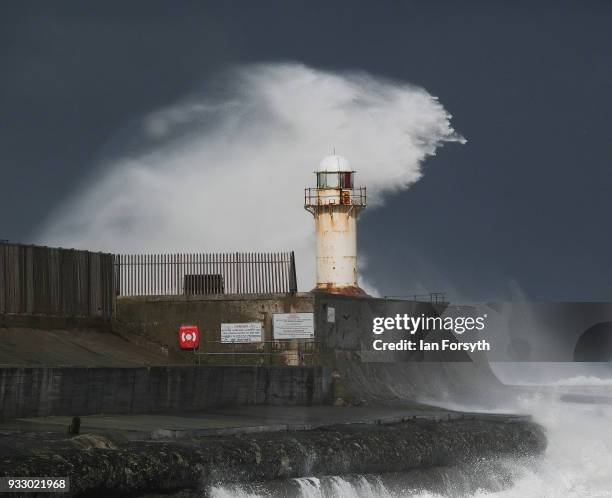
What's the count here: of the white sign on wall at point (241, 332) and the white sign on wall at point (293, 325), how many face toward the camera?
2

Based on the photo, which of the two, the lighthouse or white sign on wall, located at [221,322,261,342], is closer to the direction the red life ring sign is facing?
the white sign on wall

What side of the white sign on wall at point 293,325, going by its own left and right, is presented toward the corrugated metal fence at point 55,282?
right

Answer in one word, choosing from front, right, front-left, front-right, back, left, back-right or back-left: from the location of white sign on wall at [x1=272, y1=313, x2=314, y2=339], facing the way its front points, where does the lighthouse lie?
back

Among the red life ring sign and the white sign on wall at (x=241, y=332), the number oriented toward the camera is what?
2

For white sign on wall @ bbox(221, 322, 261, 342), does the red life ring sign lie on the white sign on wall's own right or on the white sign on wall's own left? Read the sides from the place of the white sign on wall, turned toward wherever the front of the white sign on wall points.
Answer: on the white sign on wall's own right

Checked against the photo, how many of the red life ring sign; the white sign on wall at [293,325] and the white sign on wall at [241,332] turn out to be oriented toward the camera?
3

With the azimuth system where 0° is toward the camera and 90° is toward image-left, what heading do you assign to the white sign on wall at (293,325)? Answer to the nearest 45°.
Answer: approximately 0°

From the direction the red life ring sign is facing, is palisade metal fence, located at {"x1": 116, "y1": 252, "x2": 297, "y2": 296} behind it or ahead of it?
behind

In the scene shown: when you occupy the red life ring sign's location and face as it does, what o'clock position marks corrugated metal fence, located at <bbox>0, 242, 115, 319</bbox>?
The corrugated metal fence is roughly at 2 o'clock from the red life ring sign.

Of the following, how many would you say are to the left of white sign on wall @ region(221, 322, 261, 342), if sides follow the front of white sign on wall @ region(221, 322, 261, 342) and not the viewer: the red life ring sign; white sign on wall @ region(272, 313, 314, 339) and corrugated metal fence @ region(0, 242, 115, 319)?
1

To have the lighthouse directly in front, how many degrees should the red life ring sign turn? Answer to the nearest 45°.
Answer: approximately 135° to its left
